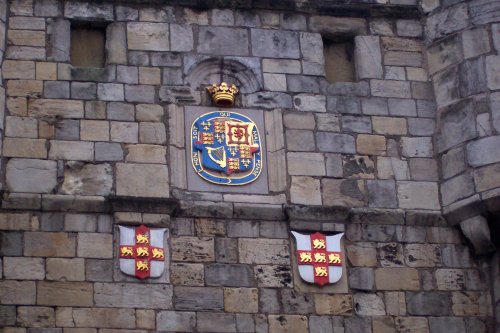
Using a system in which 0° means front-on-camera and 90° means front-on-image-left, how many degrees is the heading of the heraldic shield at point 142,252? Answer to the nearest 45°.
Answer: approximately 0°

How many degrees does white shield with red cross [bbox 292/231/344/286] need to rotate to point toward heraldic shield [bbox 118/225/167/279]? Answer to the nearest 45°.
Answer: approximately 90° to its right
